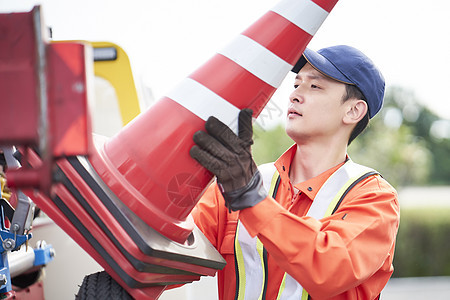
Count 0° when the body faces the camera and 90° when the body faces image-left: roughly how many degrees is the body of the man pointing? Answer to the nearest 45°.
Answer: approximately 45°
